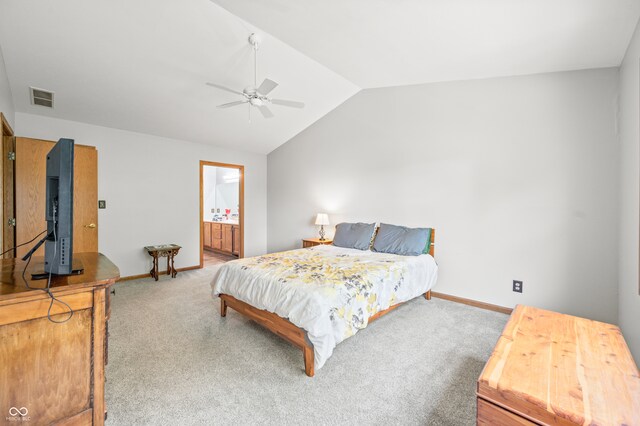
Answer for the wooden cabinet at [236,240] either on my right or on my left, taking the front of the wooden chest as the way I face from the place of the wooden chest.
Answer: on my right

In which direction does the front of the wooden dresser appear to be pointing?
to the viewer's right

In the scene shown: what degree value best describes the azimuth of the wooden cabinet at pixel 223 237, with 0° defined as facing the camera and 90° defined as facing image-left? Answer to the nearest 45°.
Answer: approximately 45°

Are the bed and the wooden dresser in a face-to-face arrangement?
yes

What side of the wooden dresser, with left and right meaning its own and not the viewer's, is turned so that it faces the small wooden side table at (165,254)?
left

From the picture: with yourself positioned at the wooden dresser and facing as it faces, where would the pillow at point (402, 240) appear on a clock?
The pillow is roughly at 12 o'clock from the wooden dresser.

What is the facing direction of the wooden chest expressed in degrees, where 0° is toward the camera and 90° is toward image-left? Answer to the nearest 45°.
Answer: approximately 45°

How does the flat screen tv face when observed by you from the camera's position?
facing to the right of the viewer

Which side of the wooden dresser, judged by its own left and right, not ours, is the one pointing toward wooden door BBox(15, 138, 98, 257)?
left

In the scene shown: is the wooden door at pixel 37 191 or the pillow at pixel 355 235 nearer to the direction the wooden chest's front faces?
the wooden door
